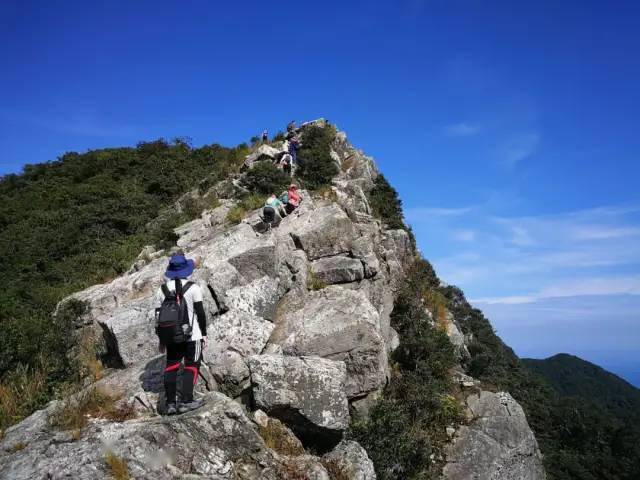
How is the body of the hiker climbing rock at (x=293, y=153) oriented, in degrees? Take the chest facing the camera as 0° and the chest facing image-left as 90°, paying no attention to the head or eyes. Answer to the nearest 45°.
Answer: approximately 180°

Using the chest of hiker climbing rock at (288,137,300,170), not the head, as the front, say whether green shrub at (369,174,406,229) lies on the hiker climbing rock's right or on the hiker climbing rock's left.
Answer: on the hiker climbing rock's right

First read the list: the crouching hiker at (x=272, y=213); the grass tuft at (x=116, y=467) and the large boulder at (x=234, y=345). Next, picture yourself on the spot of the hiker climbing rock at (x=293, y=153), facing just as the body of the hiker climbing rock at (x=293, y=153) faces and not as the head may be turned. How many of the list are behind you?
3

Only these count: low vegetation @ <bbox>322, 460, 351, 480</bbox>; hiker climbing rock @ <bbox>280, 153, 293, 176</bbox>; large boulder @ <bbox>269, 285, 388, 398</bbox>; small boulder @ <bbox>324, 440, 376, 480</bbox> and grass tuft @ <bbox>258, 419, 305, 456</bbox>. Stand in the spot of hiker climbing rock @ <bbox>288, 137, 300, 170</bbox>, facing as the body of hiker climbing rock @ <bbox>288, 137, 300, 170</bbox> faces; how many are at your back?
5

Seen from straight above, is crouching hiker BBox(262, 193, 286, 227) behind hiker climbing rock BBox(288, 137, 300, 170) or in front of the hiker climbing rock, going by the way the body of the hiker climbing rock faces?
behind

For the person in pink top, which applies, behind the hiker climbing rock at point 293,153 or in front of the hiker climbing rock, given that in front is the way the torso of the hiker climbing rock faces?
behind

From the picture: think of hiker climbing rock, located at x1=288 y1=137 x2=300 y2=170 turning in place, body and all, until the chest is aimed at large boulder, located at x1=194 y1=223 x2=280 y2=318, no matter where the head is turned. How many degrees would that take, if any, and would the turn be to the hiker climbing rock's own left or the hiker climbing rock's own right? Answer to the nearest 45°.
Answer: approximately 180°

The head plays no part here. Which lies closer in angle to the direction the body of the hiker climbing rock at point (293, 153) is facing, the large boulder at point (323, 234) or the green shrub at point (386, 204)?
the green shrub

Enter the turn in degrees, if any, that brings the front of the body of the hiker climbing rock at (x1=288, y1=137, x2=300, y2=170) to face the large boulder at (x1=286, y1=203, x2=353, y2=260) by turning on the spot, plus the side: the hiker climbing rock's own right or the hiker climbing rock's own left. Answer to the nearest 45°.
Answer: approximately 180°

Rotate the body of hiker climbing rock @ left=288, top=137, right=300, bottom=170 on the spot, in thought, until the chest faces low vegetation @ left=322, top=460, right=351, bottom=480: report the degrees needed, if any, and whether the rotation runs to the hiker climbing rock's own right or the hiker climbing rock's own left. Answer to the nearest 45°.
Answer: approximately 180°

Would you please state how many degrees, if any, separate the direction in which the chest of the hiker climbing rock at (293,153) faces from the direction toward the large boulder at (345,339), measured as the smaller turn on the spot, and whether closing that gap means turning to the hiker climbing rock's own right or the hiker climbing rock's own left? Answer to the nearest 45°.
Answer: approximately 180°

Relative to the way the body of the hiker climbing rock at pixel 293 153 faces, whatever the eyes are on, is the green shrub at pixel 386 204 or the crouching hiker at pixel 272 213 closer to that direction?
the green shrub

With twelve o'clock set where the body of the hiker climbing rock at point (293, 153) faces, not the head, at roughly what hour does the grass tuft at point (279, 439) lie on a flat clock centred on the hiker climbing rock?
The grass tuft is roughly at 6 o'clock from the hiker climbing rock.

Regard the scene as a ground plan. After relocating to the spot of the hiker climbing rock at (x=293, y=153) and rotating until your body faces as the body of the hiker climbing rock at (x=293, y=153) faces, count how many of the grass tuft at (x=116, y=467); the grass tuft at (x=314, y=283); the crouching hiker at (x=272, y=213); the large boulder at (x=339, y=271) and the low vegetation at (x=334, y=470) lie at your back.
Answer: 5
